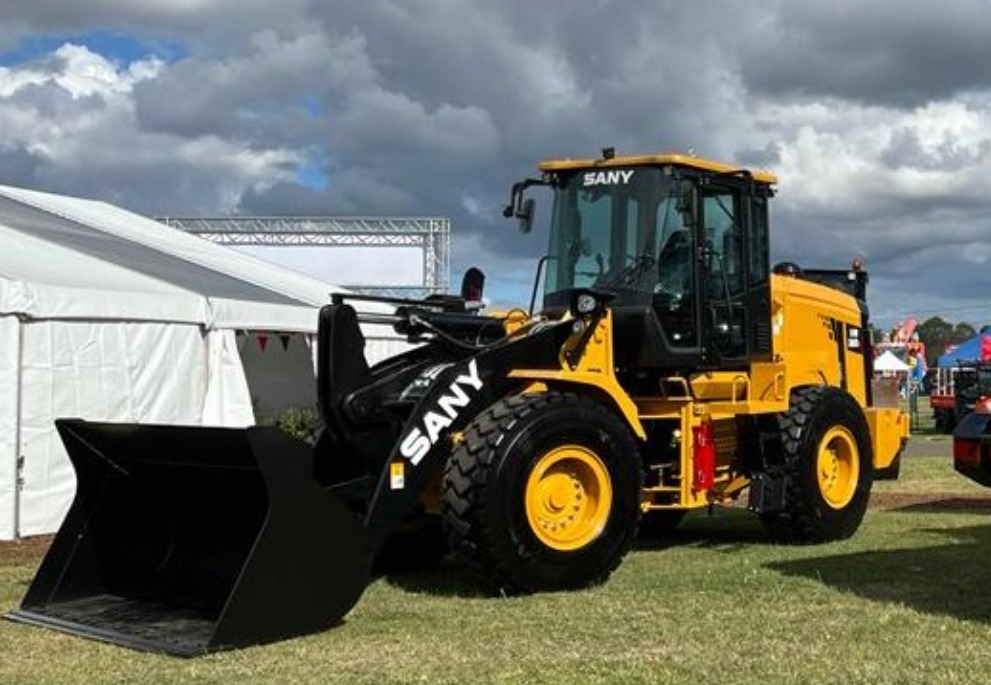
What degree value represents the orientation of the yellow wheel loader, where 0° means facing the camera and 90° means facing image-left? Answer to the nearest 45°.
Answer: approximately 45°

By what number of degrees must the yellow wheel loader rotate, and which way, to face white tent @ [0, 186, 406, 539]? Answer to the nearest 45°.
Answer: approximately 90° to its right

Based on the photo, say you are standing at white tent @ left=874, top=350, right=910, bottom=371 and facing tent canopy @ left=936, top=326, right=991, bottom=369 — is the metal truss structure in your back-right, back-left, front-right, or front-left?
back-right

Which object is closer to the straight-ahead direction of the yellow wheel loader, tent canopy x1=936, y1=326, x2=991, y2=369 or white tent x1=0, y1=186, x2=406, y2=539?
the white tent

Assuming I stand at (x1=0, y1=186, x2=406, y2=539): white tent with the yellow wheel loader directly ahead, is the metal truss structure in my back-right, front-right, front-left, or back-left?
back-left

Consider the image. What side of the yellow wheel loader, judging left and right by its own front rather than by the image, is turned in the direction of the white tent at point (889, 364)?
back

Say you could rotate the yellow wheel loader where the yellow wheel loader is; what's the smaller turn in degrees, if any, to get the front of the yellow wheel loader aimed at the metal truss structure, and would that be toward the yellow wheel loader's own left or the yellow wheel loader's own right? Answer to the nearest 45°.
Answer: approximately 135° to the yellow wheel loader's own right

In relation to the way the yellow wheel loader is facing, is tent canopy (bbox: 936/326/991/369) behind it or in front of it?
behind
